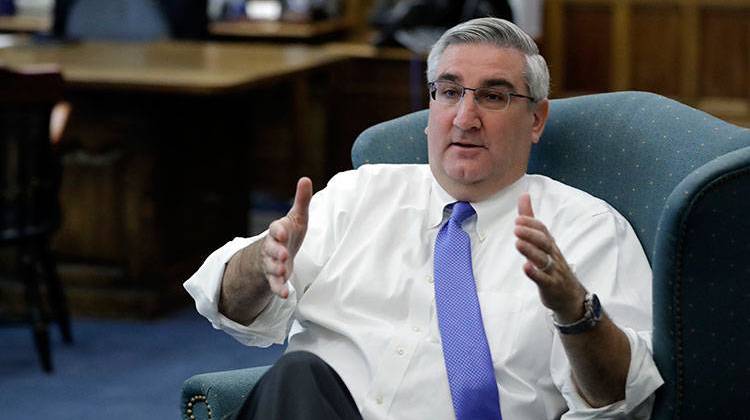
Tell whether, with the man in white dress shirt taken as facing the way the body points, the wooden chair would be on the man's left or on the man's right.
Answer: on the man's right

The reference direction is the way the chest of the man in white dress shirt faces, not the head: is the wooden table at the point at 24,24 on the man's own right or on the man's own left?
on the man's own right

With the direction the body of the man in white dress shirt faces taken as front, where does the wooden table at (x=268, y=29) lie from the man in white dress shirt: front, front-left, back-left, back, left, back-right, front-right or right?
back-right

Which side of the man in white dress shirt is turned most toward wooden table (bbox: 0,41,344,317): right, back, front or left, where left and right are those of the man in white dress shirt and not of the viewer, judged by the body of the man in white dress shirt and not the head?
right

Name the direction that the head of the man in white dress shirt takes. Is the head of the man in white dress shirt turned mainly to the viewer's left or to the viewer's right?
to the viewer's left

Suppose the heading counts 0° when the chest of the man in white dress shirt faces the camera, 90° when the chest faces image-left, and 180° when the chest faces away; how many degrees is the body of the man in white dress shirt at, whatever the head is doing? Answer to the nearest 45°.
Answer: approximately 45°
